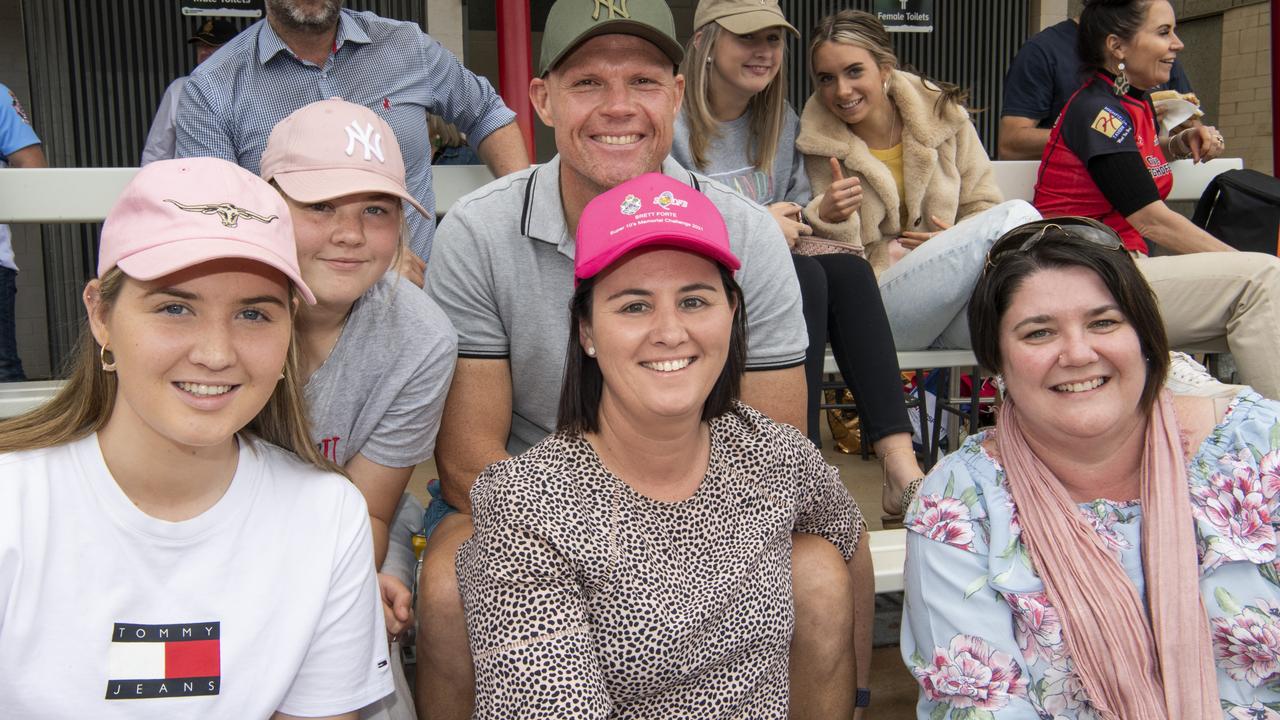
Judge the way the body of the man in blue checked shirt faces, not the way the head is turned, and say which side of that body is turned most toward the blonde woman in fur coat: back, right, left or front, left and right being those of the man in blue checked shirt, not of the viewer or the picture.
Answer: left

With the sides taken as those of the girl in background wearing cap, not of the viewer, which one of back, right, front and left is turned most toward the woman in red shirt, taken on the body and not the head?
left

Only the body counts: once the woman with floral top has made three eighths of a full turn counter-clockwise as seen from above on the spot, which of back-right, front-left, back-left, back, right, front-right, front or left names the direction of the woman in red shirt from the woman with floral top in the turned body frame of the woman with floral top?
front-left

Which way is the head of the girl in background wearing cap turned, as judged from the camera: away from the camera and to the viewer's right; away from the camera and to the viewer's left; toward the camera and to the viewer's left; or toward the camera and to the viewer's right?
toward the camera and to the viewer's right

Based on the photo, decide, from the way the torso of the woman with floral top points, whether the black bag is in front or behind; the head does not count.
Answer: behind
